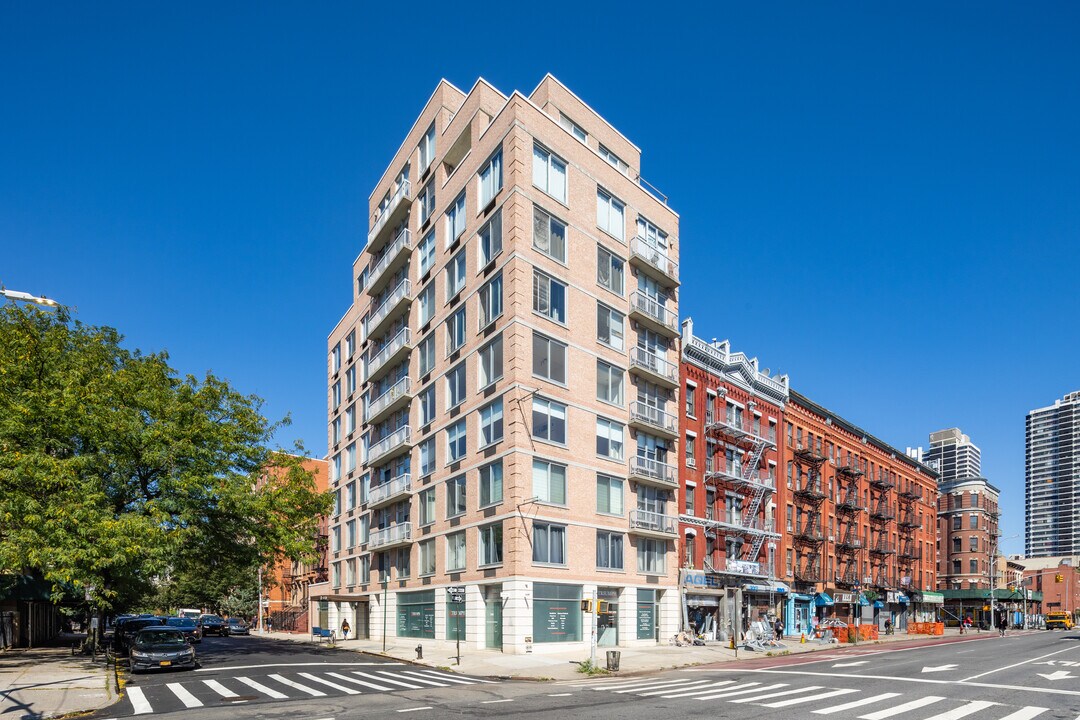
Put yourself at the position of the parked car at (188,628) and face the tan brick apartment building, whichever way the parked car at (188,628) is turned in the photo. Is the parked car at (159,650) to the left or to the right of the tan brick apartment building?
right

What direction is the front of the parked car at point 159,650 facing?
toward the camera

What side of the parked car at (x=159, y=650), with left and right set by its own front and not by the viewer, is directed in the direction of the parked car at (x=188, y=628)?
back
